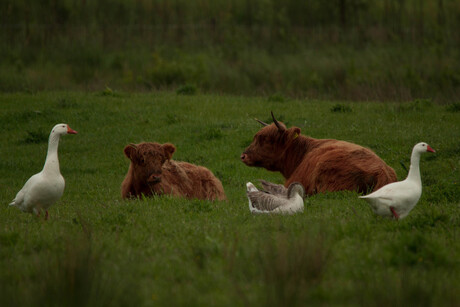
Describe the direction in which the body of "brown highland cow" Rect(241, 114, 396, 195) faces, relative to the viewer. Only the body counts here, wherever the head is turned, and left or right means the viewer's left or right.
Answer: facing to the left of the viewer

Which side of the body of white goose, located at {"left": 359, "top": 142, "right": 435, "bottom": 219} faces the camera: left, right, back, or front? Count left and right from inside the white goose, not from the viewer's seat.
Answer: right

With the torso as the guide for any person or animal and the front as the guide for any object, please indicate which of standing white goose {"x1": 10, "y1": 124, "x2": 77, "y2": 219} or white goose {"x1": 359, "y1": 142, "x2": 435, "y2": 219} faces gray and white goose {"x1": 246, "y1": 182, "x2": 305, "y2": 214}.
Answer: the standing white goose

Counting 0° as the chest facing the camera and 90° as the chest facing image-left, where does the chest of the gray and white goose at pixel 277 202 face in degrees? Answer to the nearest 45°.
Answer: approximately 270°

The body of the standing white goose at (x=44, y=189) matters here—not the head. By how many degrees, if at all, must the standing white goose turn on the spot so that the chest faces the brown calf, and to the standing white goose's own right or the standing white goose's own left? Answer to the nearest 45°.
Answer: approximately 45° to the standing white goose's own left

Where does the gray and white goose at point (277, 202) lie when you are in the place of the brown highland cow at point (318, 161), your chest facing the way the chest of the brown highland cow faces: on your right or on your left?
on your left

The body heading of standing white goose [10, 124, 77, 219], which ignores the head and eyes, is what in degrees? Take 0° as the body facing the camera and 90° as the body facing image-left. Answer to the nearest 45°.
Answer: approximately 270°

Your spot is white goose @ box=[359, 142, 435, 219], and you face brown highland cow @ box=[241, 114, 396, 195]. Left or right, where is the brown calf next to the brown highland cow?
left

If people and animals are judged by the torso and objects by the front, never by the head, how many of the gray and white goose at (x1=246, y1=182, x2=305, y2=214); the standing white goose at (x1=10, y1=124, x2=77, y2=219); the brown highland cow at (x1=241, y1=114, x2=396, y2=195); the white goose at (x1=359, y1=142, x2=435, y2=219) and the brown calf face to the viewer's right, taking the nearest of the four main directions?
3

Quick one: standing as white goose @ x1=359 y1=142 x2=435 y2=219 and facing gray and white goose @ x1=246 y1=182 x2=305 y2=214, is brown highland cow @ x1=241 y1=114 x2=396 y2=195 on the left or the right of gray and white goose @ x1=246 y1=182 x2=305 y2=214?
right

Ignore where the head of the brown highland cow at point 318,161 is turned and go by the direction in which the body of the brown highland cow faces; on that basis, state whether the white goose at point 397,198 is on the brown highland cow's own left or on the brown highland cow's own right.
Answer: on the brown highland cow's own left
